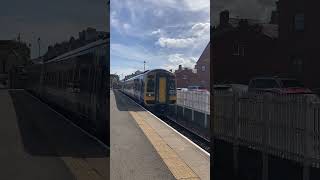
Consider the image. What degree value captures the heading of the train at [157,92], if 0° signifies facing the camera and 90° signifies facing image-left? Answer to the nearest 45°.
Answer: approximately 315°
